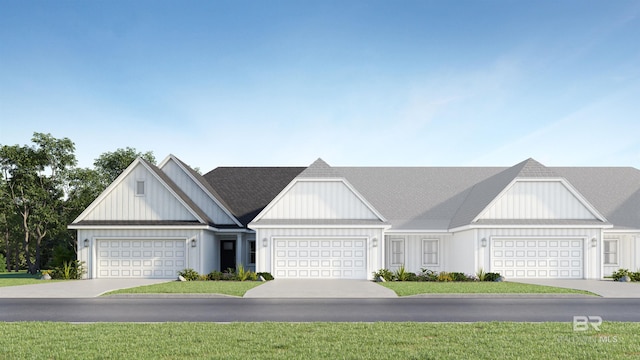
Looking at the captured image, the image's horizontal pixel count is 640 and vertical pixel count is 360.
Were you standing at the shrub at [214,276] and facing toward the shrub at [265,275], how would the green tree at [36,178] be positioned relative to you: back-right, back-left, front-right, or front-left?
back-left

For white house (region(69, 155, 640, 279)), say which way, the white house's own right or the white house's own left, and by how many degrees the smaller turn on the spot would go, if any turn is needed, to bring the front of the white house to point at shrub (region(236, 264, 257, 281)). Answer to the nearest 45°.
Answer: approximately 45° to the white house's own right

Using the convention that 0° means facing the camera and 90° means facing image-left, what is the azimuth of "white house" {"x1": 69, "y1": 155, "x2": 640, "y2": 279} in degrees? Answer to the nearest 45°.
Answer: approximately 0°

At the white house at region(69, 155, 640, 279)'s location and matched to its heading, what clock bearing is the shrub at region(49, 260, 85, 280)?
The shrub is roughly at 3 o'clock from the white house.

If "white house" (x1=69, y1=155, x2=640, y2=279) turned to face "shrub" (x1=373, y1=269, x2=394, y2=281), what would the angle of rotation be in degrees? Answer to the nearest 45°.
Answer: approximately 45° to its left
